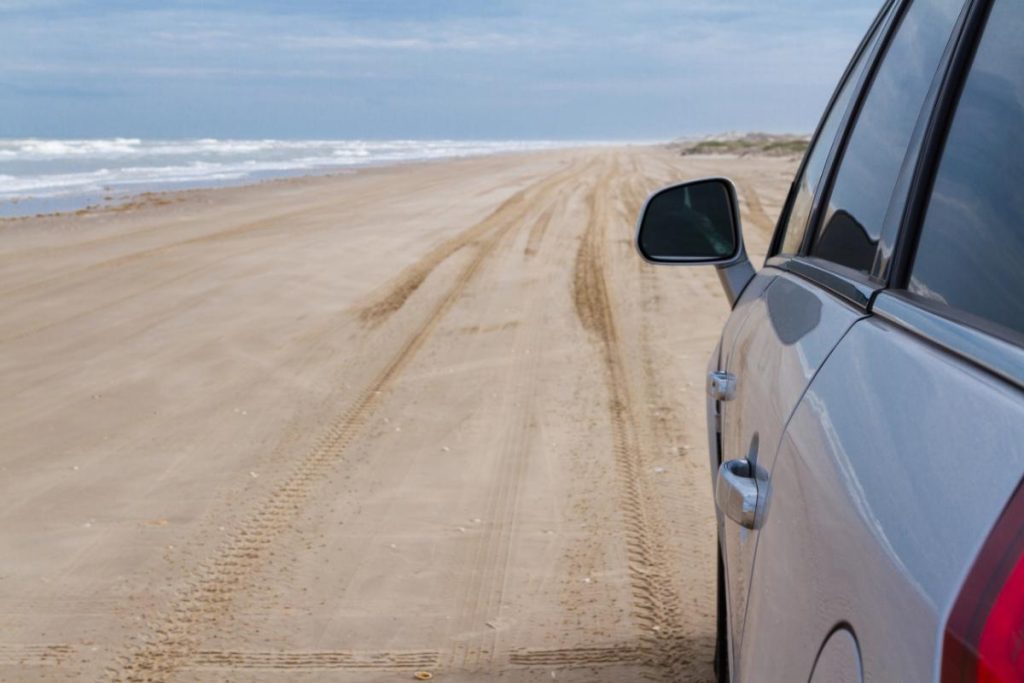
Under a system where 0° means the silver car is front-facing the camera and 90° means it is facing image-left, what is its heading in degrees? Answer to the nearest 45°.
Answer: approximately 180°
